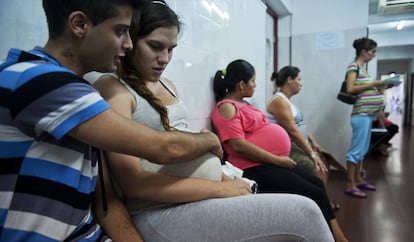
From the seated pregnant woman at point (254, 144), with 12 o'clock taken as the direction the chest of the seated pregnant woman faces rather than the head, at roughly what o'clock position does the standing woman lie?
The standing woman is roughly at 10 o'clock from the seated pregnant woman.

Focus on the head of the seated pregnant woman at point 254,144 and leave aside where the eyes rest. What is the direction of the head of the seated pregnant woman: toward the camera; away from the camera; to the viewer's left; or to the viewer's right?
to the viewer's right

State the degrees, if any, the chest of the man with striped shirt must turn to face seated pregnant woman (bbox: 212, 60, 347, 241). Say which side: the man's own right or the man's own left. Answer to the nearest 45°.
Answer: approximately 45° to the man's own left

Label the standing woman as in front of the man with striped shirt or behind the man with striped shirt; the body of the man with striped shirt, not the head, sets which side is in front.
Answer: in front

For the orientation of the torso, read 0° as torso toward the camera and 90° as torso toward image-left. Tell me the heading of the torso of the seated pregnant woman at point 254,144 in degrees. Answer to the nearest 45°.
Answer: approximately 270°

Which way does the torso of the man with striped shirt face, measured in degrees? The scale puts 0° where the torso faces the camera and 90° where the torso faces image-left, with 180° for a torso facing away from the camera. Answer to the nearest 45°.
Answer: approximately 270°

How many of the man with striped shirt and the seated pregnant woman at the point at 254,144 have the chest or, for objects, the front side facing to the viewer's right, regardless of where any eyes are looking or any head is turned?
2

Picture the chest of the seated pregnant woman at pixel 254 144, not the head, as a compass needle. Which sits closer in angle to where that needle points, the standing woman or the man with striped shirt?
the standing woman
